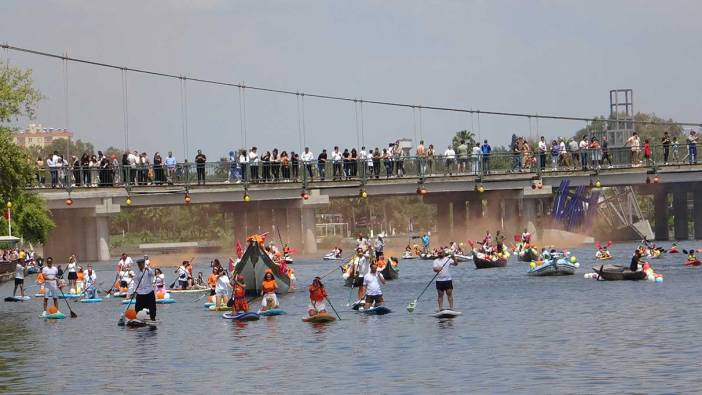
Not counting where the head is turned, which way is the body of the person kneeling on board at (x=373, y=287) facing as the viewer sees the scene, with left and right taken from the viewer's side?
facing the viewer

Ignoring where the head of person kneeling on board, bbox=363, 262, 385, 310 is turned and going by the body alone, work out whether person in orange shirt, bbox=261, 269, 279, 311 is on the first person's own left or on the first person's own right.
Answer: on the first person's own right

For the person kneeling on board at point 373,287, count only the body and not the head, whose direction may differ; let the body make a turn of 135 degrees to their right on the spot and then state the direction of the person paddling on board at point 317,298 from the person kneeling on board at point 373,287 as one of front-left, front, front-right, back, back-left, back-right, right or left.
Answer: left

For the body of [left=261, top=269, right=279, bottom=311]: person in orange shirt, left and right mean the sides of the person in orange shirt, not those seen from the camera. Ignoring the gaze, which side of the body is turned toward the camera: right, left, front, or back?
front

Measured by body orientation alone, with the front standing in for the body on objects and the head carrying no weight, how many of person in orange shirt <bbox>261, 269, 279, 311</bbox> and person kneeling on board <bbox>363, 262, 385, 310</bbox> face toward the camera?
2

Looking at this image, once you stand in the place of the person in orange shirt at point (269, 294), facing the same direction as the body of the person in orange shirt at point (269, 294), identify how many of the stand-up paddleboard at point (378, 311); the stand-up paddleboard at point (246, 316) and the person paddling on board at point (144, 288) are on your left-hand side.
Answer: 1

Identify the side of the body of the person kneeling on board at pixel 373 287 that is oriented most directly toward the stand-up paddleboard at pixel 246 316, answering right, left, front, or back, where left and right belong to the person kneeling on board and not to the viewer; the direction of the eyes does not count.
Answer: right

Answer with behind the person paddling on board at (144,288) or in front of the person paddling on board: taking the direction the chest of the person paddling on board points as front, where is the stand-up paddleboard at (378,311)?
behind

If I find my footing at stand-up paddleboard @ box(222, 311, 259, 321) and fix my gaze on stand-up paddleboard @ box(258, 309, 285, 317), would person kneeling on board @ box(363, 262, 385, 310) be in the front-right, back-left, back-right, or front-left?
front-right
